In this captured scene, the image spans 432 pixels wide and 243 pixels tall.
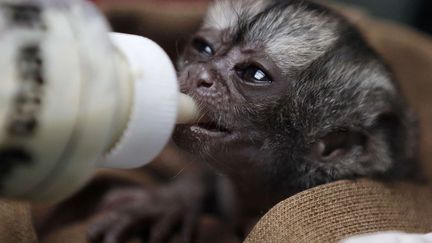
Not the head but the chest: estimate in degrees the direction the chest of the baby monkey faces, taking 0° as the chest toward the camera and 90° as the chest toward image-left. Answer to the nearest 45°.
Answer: approximately 45°
